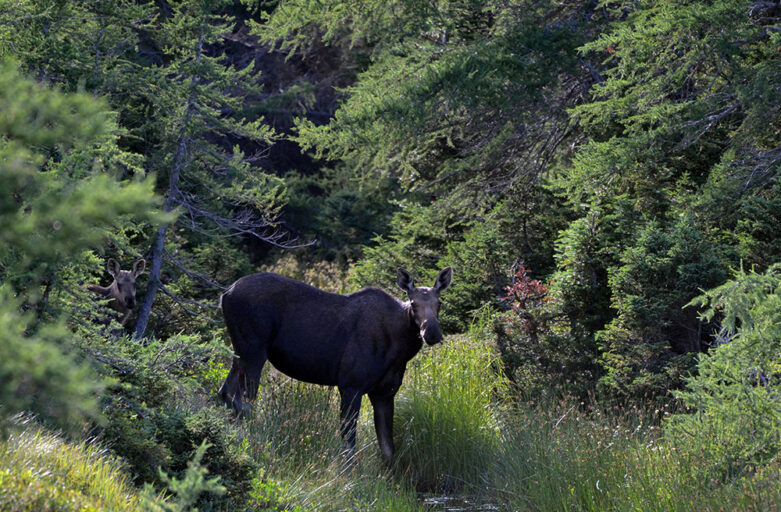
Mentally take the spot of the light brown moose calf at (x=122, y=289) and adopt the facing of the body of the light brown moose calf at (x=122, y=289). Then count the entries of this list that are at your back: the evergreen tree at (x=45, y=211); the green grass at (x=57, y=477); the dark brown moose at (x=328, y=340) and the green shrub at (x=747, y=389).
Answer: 0

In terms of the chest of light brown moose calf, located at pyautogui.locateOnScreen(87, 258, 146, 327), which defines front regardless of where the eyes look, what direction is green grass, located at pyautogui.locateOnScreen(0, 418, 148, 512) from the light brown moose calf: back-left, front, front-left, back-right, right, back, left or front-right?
front-right

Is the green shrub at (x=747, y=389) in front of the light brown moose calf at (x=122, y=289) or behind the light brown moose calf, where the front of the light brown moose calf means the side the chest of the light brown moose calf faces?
in front

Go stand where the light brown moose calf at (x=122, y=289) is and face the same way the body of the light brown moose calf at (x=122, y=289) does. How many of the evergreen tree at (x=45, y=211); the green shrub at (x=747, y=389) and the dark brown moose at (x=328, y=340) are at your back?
0

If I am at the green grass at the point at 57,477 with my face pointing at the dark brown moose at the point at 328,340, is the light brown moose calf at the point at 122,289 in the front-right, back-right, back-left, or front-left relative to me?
front-left

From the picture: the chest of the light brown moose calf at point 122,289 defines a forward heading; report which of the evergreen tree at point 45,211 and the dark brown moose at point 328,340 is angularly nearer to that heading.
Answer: the dark brown moose

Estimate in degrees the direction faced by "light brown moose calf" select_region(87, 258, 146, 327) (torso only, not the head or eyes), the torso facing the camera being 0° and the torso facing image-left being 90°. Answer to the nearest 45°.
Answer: approximately 315°

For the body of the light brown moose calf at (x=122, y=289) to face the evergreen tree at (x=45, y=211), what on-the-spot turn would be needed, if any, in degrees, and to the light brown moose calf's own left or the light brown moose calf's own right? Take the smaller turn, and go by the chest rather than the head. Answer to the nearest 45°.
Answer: approximately 45° to the light brown moose calf's own right

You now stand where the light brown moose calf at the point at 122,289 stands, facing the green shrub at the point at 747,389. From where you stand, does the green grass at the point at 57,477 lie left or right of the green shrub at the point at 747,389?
right
